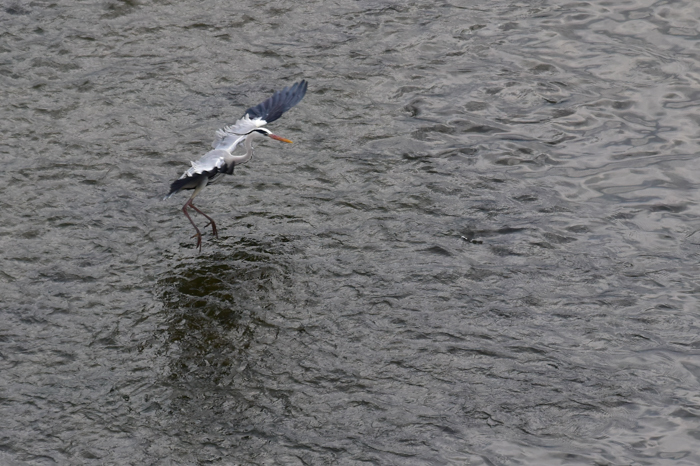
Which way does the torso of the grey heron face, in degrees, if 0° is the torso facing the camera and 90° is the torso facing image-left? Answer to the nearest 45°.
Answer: approximately 270°
